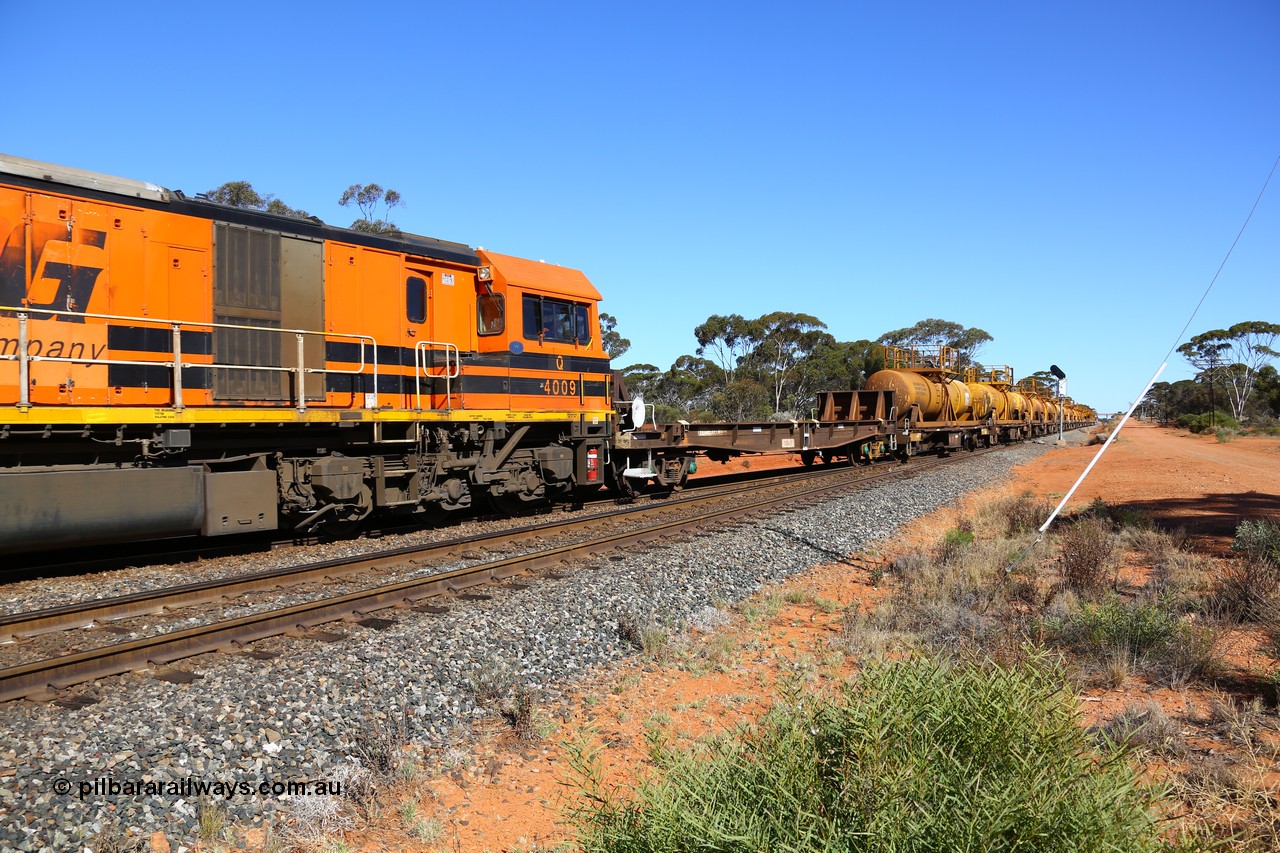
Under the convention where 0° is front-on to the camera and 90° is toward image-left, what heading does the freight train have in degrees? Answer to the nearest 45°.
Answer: approximately 45°

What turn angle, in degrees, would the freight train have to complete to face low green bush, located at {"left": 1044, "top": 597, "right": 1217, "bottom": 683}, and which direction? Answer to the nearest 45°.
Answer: approximately 90° to its left

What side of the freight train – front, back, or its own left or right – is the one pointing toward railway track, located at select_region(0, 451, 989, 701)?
left
